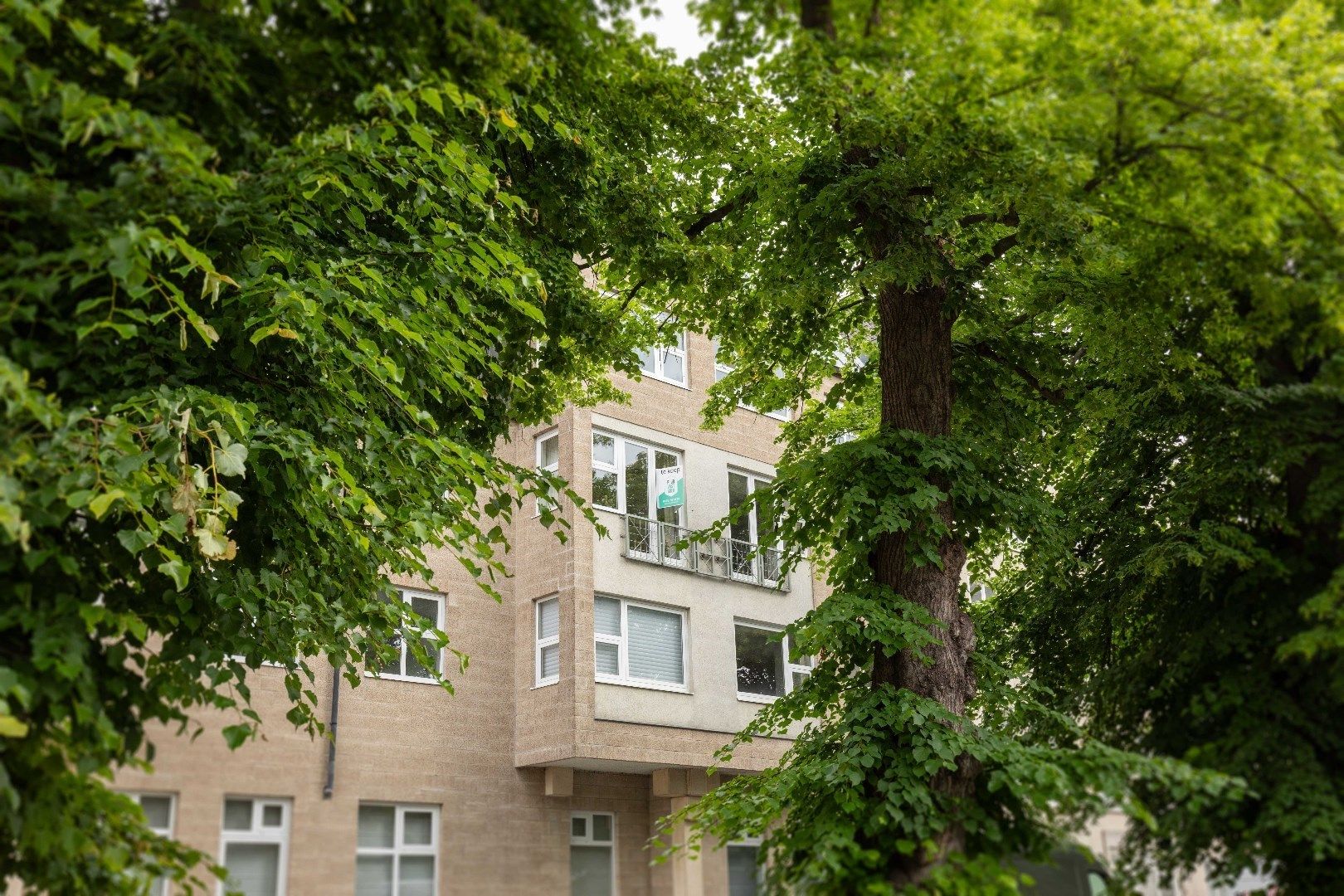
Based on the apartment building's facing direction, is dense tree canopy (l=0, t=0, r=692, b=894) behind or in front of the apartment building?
in front

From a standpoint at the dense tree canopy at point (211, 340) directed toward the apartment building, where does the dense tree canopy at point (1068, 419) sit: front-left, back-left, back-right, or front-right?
front-right

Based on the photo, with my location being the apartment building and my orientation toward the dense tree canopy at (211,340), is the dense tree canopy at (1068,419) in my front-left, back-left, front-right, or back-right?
front-left

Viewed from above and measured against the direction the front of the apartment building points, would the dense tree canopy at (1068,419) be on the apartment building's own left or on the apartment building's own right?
on the apartment building's own left
